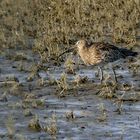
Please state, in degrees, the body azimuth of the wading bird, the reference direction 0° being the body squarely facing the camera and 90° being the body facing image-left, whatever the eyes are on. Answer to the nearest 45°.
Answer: approximately 90°
